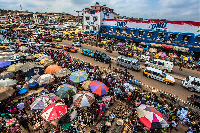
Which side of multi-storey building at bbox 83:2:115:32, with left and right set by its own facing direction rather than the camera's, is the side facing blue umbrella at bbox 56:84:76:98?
front

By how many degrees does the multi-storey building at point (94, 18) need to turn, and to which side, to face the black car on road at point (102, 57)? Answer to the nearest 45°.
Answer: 0° — it already faces it

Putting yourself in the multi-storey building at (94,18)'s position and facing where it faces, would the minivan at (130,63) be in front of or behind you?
in front
